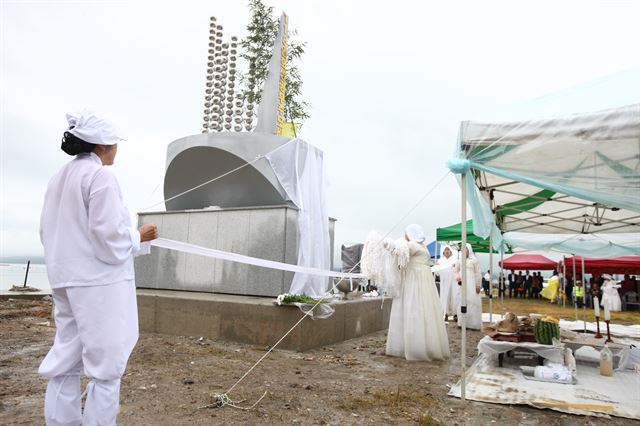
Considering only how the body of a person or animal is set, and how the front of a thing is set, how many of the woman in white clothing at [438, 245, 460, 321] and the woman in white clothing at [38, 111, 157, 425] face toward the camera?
1

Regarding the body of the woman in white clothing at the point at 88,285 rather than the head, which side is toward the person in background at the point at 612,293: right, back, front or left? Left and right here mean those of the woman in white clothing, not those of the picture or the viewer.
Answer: front

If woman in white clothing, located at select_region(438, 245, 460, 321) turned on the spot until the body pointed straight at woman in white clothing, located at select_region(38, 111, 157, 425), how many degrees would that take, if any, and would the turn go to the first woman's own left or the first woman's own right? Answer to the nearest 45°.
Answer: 0° — they already face them

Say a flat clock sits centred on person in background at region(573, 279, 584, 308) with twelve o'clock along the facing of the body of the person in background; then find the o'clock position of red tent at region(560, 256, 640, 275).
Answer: The red tent is roughly at 7 o'clock from the person in background.

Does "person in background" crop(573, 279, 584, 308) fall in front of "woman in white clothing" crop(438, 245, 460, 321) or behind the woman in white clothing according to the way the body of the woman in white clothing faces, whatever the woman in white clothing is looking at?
behind

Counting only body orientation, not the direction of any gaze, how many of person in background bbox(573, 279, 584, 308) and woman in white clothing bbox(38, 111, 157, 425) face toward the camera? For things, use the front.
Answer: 1

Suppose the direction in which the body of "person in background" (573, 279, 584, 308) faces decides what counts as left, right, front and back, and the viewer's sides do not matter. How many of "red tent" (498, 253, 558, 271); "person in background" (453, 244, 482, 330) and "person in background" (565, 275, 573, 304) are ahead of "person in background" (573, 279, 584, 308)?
1

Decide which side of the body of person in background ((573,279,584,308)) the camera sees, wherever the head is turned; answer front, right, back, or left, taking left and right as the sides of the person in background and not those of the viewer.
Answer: front

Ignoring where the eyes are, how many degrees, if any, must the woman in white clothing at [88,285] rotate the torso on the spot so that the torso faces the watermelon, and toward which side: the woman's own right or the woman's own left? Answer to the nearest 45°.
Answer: approximately 45° to the woman's own right
